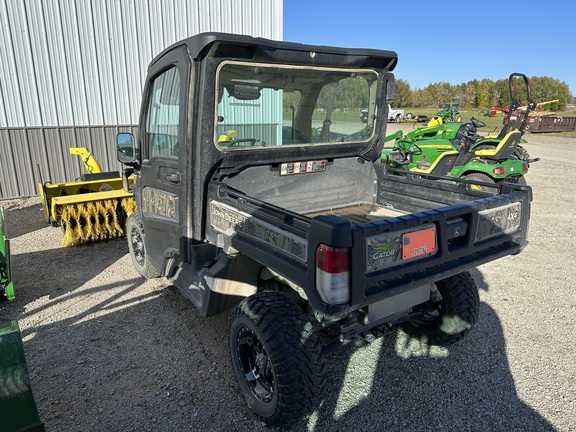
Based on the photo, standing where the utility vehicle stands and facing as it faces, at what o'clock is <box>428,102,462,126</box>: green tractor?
The green tractor is roughly at 2 o'clock from the utility vehicle.

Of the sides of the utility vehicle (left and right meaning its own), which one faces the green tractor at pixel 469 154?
right

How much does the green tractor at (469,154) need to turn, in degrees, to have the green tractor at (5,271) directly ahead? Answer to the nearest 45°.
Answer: approximately 90° to its left

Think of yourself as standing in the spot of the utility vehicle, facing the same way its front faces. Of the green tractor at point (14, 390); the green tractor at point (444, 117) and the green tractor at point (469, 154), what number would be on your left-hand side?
1

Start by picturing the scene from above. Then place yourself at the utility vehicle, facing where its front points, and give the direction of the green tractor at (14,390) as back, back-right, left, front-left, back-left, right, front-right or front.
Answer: left

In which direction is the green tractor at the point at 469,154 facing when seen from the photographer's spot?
facing away from the viewer and to the left of the viewer

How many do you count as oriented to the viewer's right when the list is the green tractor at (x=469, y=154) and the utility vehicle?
0

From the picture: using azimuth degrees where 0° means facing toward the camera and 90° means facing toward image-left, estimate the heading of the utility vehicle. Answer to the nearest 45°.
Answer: approximately 135°
